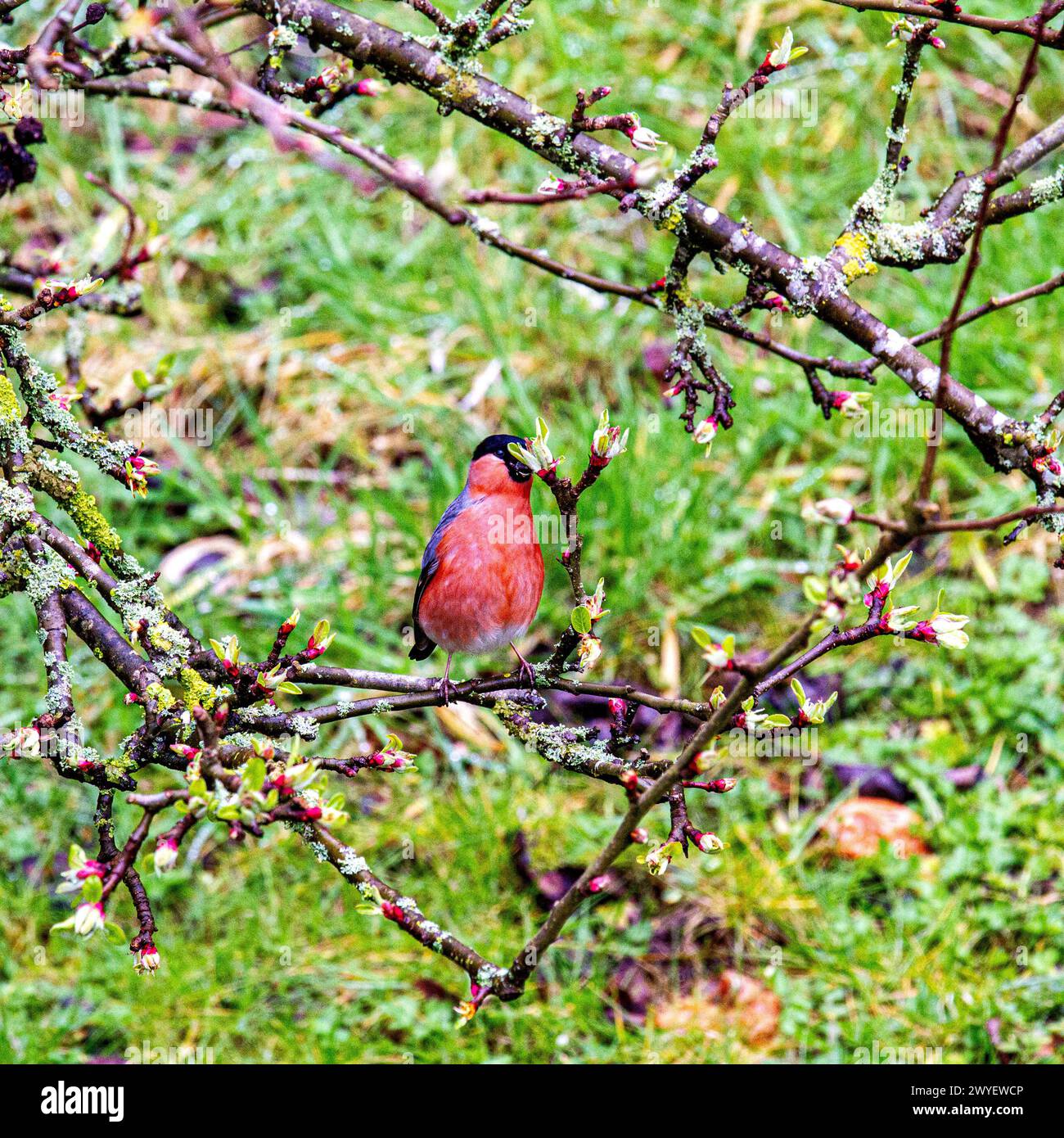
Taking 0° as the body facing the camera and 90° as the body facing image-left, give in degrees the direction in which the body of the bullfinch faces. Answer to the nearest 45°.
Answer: approximately 315°

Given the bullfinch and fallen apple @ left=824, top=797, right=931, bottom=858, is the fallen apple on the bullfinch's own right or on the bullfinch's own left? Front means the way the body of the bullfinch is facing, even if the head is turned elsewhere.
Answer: on the bullfinch's own left

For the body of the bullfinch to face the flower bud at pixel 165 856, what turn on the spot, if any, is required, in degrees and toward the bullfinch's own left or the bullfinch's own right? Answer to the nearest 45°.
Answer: approximately 45° to the bullfinch's own right

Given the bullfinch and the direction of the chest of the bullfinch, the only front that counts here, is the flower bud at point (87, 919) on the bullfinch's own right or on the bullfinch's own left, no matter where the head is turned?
on the bullfinch's own right

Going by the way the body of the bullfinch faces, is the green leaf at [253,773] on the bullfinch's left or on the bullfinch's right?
on the bullfinch's right
